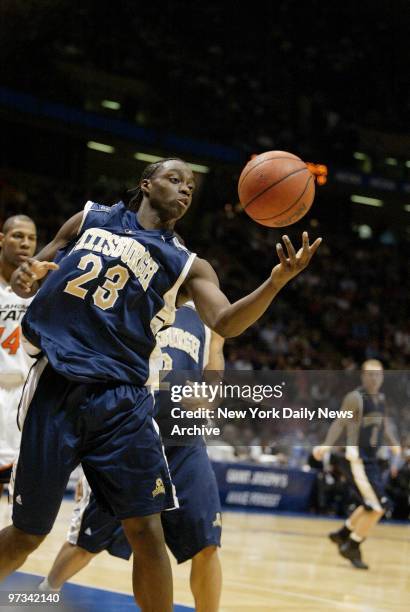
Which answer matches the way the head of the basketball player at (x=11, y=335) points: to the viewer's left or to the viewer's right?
to the viewer's right

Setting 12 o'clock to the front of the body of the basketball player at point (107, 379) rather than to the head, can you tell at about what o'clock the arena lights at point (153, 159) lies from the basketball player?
The arena lights is roughly at 6 o'clock from the basketball player.

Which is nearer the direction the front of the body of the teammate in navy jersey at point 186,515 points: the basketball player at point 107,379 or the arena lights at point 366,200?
the basketball player

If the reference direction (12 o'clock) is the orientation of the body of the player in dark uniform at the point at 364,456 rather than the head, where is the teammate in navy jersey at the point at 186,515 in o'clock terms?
The teammate in navy jersey is roughly at 2 o'clock from the player in dark uniform.

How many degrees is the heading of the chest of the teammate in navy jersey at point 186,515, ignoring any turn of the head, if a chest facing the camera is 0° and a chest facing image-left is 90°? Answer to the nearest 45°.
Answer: approximately 0°

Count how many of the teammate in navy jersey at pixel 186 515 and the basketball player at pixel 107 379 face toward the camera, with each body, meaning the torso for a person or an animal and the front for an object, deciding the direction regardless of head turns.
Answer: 2

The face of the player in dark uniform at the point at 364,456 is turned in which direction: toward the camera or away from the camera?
toward the camera

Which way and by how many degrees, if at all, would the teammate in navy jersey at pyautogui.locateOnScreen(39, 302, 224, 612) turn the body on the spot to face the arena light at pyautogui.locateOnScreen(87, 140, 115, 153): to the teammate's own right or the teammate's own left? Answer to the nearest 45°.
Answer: approximately 180°

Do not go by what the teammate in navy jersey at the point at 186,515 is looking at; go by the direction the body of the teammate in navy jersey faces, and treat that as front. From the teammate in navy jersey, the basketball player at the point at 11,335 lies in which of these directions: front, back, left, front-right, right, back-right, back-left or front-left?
back-right

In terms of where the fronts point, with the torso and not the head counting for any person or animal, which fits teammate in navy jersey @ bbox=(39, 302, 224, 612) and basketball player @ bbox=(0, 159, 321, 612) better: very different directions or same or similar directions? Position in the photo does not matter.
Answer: same or similar directions

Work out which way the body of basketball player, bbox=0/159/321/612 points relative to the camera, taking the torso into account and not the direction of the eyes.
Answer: toward the camera
